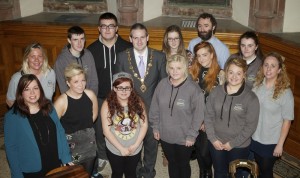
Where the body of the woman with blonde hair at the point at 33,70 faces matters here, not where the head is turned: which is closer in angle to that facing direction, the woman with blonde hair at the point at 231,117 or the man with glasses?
the woman with blonde hair

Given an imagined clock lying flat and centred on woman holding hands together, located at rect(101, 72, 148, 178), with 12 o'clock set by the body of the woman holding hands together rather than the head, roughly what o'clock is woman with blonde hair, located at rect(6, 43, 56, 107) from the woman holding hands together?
The woman with blonde hair is roughly at 4 o'clock from the woman holding hands together.

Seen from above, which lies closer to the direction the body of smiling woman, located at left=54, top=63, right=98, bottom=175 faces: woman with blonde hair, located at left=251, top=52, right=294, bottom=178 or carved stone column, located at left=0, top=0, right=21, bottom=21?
the woman with blonde hair

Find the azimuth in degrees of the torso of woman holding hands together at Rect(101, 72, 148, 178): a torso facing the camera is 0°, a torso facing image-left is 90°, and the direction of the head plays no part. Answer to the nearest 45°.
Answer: approximately 0°
